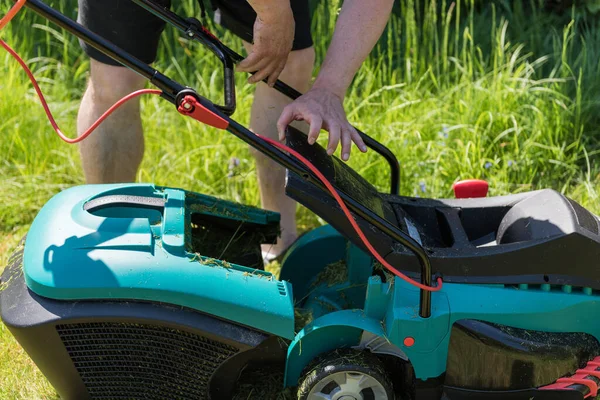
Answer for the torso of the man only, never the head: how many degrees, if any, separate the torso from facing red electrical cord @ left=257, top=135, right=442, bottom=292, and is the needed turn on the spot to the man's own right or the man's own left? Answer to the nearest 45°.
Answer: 0° — they already face it

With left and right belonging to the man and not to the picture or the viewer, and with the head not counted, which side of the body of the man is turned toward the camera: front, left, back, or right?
front
